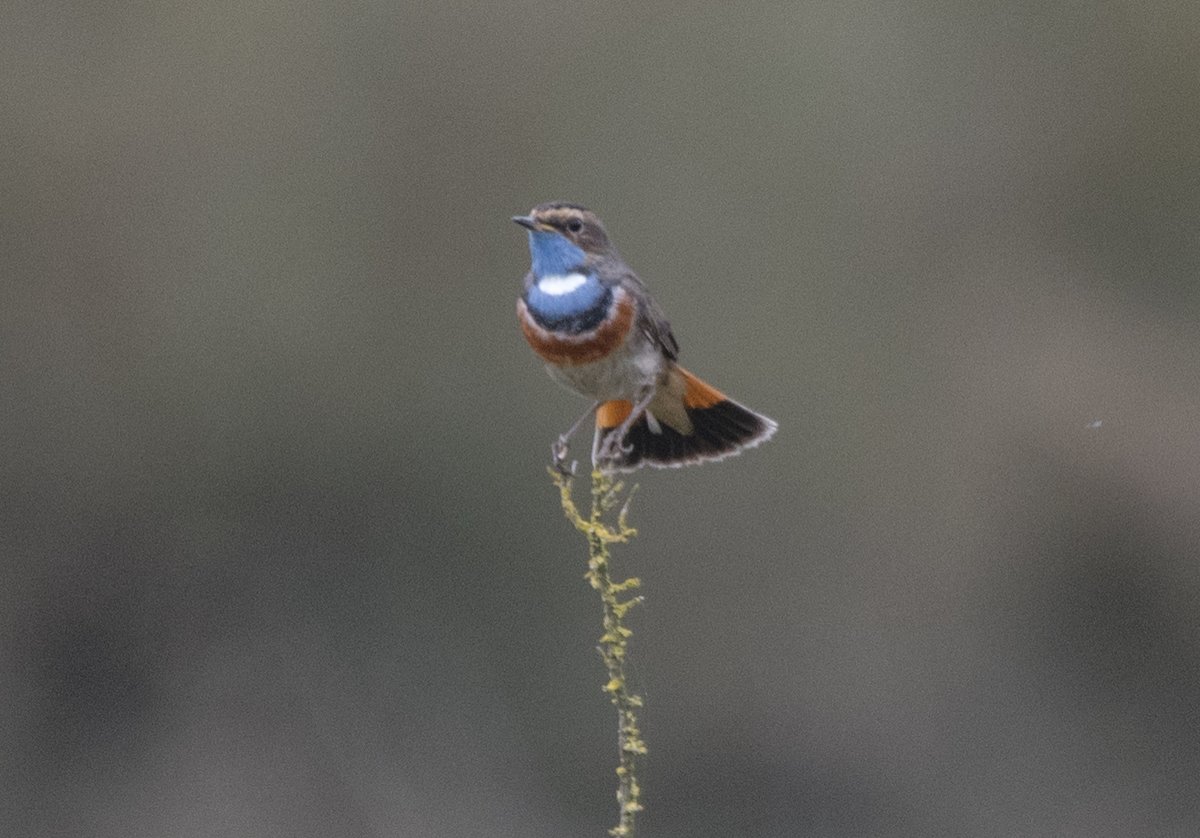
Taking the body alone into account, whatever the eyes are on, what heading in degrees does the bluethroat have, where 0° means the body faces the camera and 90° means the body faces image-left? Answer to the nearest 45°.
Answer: approximately 45°
